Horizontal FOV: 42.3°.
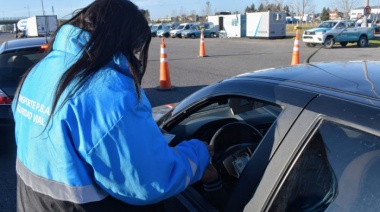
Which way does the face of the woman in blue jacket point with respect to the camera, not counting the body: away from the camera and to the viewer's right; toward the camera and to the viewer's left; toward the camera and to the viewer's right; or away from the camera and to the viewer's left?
away from the camera and to the viewer's right

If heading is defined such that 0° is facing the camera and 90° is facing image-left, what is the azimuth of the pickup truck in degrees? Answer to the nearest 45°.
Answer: approximately 45°

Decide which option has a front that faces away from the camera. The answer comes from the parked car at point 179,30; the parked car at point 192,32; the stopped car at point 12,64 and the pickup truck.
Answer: the stopped car at point 12,64

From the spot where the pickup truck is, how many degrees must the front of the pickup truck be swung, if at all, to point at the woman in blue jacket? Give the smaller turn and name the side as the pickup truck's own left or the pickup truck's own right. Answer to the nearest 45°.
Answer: approximately 45° to the pickup truck's own left

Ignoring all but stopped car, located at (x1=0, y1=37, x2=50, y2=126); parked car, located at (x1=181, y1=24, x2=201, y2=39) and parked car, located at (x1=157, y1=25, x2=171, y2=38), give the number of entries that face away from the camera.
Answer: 1

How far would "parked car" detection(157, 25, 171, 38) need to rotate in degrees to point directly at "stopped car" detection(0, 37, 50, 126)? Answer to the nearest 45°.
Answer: approximately 45° to its left

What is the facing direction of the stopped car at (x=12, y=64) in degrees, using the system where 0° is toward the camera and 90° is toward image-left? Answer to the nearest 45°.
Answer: approximately 180°

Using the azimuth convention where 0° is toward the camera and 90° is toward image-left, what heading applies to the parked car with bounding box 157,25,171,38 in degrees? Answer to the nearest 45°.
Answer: approximately 45°

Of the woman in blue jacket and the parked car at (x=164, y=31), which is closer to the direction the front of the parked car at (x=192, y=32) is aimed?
the woman in blue jacket

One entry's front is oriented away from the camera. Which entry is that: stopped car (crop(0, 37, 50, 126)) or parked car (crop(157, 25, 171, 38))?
stopped car (crop(0, 37, 50, 126))

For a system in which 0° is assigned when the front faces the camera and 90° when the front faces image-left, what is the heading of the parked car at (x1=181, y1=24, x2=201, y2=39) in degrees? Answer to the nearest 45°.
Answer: approximately 45°

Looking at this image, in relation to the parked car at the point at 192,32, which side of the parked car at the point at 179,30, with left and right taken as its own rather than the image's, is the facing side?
left

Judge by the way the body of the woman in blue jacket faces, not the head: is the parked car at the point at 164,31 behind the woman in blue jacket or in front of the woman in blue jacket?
in front
